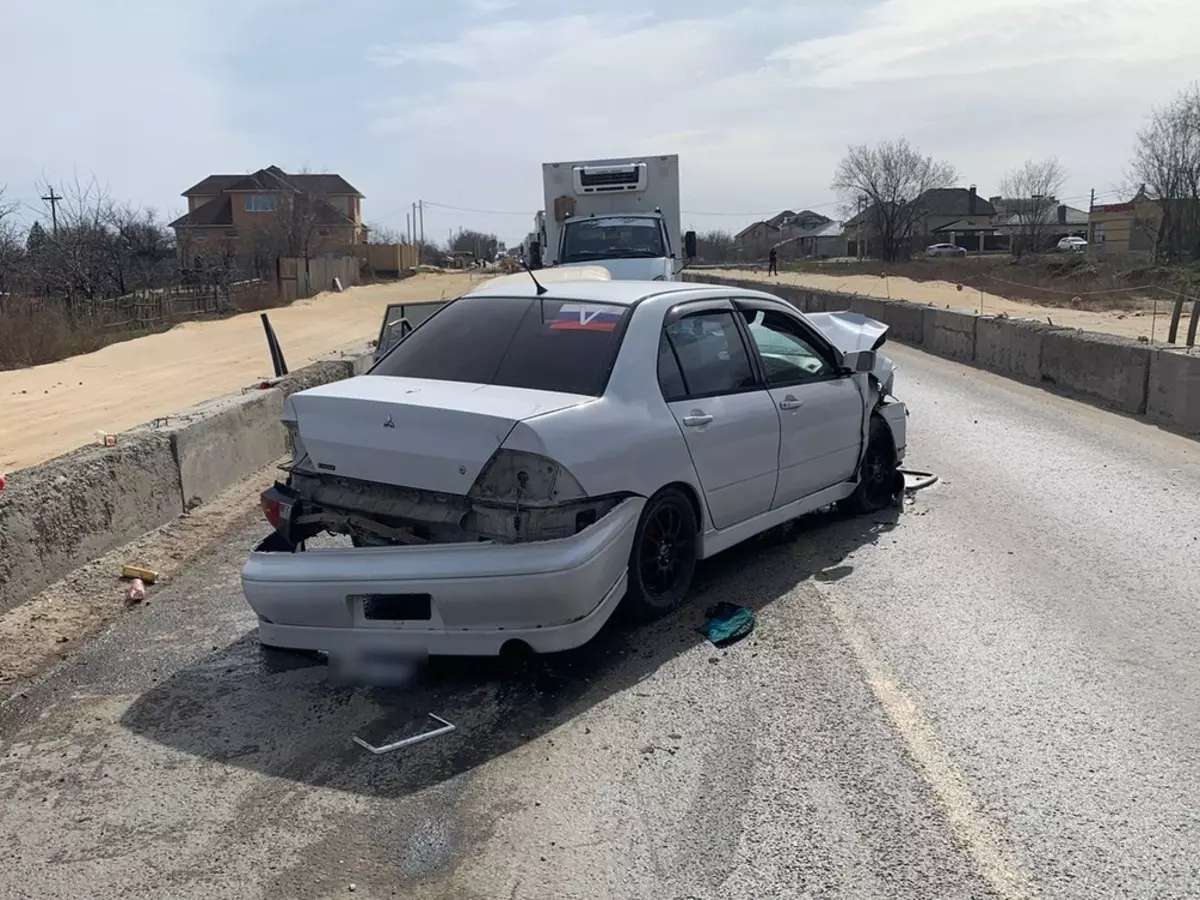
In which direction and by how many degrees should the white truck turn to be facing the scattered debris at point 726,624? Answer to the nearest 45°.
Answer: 0° — it already faces it

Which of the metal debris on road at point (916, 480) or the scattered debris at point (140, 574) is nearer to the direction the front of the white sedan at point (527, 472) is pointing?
the metal debris on road

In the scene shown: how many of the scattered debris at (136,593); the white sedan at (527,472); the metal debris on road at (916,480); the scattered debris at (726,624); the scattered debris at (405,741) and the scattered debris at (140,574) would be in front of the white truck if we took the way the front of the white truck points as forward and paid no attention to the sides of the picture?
6

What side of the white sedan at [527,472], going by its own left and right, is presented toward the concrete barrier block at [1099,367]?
front

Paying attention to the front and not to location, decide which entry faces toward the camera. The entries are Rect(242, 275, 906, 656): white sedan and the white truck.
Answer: the white truck

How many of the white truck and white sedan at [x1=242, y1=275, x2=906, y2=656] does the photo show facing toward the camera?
1

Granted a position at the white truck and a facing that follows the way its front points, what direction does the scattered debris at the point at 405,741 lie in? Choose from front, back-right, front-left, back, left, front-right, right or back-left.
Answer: front

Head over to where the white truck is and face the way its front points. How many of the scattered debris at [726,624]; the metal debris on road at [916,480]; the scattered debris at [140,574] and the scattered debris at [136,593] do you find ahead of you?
4

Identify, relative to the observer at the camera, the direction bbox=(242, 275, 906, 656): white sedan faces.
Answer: facing away from the viewer and to the right of the viewer

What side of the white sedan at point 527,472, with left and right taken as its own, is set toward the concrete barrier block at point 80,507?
left

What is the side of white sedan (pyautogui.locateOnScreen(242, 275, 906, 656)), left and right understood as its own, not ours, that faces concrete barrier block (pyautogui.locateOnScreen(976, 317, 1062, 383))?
front

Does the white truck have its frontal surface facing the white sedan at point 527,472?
yes

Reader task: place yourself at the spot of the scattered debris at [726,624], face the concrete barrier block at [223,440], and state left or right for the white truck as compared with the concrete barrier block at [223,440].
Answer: right

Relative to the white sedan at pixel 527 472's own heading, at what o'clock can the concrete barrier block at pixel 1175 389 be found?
The concrete barrier block is roughly at 12 o'clock from the white sedan.

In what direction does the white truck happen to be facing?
toward the camera

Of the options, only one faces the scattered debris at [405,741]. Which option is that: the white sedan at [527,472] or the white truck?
the white truck

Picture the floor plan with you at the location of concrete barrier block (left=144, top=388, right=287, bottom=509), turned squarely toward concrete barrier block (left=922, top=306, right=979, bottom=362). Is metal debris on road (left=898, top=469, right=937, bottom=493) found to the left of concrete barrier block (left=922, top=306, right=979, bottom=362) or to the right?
right

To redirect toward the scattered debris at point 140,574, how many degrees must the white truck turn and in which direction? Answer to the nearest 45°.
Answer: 0° — it already faces it
